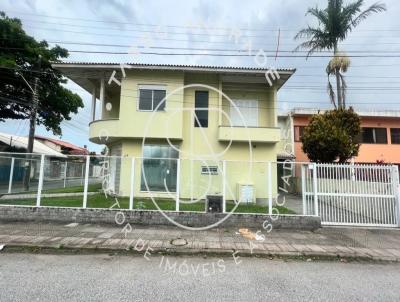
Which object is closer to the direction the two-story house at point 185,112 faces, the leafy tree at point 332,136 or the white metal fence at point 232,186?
the white metal fence

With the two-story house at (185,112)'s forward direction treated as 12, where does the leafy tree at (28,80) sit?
The leafy tree is roughly at 4 o'clock from the two-story house.

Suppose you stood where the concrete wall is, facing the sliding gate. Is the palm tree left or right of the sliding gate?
left

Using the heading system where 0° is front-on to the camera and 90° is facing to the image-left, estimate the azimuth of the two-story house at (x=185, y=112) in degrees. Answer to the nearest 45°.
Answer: approximately 0°

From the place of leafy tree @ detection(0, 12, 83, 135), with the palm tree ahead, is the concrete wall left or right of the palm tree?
right

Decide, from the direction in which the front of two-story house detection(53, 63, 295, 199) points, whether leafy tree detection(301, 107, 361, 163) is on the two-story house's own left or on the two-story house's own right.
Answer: on the two-story house's own left

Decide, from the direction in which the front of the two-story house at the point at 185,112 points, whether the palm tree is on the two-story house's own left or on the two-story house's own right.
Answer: on the two-story house's own left

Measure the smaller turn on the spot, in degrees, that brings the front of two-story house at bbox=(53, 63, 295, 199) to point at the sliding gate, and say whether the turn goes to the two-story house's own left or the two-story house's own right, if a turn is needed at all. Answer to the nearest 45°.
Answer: approximately 45° to the two-story house's own left
